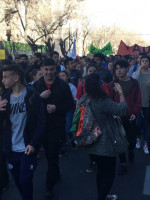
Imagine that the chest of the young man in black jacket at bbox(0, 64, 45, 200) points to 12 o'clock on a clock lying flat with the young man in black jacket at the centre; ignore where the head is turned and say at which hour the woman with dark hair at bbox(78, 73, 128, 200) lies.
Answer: The woman with dark hair is roughly at 8 o'clock from the young man in black jacket.

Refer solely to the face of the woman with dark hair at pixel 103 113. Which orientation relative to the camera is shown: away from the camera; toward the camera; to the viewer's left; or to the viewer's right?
away from the camera

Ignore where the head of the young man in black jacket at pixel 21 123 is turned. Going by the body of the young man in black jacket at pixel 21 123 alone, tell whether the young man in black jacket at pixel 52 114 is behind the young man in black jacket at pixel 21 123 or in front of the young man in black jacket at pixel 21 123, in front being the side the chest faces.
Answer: behind

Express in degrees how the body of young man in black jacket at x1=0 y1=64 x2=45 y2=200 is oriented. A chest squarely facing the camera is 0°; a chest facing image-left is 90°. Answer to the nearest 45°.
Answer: approximately 45°
